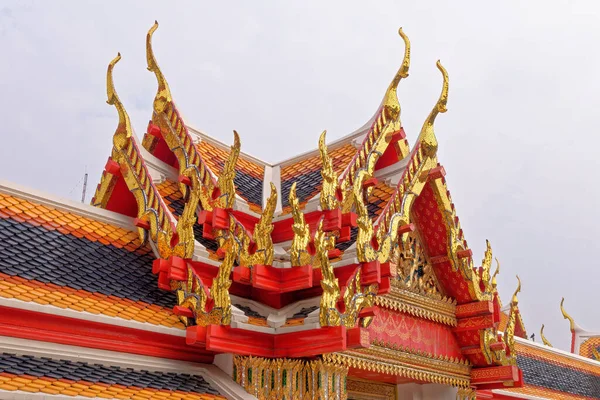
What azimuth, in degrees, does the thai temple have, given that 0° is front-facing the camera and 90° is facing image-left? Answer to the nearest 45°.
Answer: approximately 315°
